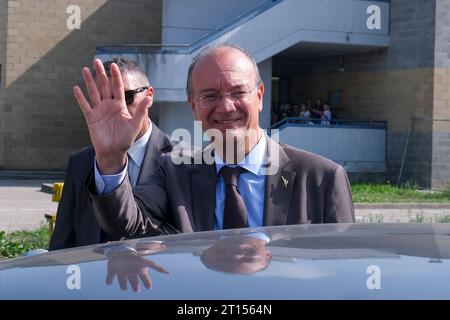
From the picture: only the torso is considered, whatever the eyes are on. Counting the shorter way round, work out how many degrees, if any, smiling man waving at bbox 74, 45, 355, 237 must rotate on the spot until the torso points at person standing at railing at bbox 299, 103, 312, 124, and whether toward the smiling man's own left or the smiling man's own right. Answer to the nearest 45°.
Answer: approximately 180°

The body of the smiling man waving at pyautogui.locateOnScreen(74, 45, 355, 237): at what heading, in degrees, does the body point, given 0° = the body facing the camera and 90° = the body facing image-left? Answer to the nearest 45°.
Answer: approximately 0°

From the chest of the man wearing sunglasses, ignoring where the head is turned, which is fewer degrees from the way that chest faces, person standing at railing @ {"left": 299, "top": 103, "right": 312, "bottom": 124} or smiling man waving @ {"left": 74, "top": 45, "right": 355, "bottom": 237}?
the smiling man waving

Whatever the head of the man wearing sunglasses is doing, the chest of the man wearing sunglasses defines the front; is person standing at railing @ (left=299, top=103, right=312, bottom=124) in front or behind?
behind

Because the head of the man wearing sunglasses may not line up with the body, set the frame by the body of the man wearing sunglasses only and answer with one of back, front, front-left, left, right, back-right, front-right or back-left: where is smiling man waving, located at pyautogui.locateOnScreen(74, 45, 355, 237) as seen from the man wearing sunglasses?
left

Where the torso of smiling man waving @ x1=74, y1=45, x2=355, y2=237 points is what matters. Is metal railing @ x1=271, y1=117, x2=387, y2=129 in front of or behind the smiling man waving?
behind

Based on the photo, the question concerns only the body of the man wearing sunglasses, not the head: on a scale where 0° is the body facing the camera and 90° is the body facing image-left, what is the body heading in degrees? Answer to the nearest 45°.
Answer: approximately 45°
